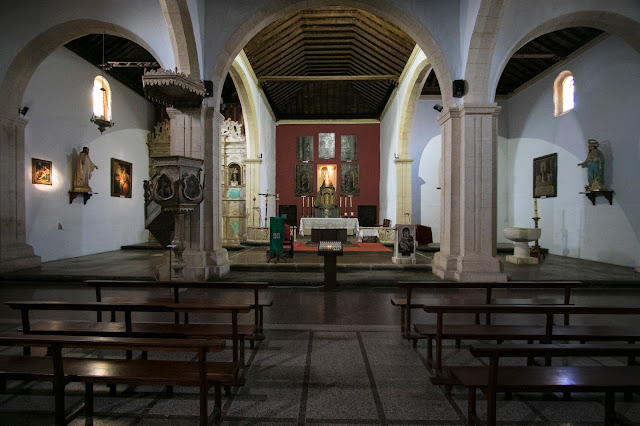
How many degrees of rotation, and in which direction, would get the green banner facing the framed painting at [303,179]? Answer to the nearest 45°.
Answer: approximately 180°

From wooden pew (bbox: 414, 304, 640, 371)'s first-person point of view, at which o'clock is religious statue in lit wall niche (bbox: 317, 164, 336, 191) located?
The religious statue in lit wall niche is roughly at 11 o'clock from the wooden pew.

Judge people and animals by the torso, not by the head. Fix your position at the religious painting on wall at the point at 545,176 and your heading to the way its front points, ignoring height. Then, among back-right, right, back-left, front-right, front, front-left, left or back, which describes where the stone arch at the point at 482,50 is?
front-left

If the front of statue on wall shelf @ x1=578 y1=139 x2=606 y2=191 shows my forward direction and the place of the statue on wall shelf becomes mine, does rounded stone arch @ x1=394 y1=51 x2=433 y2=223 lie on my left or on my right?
on my right

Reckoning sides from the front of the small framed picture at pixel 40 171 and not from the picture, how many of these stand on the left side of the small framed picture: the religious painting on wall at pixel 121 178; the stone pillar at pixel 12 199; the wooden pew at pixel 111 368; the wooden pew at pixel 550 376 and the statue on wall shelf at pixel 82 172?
2

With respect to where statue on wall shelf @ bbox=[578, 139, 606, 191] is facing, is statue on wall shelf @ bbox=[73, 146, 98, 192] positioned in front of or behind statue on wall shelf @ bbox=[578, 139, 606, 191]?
in front

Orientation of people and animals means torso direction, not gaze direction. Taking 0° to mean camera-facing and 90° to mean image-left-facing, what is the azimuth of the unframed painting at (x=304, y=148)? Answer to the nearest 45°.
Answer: approximately 0°

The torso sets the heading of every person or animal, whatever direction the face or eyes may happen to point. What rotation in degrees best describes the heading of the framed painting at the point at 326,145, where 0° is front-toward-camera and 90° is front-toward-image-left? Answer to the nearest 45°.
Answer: approximately 0°

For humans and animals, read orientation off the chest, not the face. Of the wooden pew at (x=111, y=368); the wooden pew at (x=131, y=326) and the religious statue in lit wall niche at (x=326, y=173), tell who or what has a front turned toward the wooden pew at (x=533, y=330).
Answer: the religious statue in lit wall niche

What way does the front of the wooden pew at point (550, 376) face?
away from the camera

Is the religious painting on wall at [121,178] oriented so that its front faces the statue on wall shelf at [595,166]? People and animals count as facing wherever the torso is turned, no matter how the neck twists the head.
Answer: yes

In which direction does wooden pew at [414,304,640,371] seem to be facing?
away from the camera
